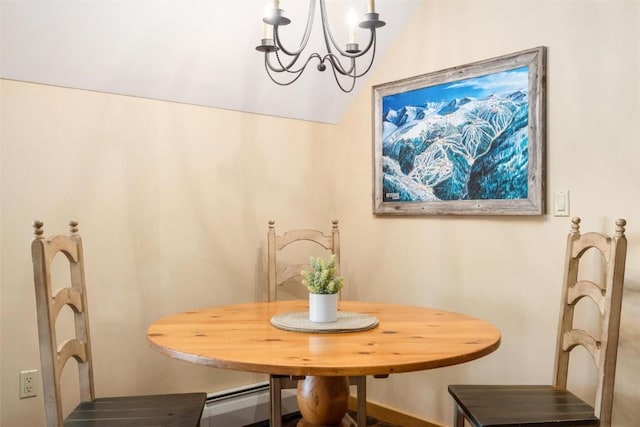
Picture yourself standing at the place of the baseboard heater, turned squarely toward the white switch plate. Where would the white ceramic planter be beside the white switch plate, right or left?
right

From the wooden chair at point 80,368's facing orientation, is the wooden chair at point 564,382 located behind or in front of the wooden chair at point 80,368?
in front

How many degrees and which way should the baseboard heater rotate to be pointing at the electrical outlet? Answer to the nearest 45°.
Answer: approximately 90° to its right

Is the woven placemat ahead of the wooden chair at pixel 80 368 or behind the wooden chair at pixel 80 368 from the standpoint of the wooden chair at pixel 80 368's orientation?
ahead

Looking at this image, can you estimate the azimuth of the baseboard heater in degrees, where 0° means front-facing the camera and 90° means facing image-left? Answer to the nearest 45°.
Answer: approximately 315°

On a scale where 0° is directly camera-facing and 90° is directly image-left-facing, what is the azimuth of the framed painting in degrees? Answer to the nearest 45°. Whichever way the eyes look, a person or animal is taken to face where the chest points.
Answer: approximately 45°

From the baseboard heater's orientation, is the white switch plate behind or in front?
in front

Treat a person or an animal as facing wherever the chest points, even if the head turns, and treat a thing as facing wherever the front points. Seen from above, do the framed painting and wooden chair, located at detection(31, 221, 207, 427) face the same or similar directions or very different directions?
very different directions

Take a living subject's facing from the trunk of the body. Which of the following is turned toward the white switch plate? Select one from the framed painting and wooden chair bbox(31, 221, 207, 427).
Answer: the wooden chair

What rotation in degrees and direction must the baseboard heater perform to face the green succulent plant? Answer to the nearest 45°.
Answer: approximately 45° to its right

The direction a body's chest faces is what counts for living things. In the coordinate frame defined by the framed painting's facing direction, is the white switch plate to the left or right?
on its left

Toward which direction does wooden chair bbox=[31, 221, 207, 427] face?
to the viewer's right

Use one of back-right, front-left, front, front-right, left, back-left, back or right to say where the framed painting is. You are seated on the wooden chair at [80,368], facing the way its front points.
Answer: front

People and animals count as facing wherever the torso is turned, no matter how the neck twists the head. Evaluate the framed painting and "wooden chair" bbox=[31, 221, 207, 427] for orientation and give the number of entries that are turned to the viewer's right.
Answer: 1
